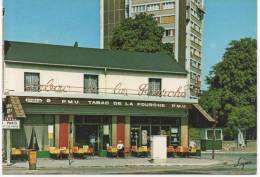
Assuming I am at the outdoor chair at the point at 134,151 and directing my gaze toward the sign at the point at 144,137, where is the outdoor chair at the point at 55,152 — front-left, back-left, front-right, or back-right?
back-left

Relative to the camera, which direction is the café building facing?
toward the camera

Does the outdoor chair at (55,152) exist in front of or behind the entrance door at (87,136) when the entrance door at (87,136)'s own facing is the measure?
in front

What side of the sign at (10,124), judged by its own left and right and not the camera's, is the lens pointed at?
front

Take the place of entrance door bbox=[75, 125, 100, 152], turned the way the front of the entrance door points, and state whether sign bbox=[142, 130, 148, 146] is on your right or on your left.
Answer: on your left

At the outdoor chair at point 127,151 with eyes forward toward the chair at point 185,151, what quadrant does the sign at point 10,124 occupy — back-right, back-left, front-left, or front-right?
back-right

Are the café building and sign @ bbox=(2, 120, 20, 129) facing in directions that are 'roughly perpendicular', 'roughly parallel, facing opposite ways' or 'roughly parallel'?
roughly parallel

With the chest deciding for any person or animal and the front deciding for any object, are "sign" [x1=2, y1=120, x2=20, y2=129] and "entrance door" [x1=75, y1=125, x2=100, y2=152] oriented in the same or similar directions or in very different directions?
same or similar directions

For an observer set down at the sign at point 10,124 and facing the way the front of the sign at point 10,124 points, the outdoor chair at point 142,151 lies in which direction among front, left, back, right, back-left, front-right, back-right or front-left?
back-left

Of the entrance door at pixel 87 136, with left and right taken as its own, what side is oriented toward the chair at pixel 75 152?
front

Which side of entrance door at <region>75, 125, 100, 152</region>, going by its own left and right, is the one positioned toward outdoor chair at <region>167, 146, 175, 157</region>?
left

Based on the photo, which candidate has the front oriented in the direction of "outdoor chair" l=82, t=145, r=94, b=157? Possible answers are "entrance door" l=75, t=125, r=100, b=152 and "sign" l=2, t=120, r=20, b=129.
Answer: the entrance door

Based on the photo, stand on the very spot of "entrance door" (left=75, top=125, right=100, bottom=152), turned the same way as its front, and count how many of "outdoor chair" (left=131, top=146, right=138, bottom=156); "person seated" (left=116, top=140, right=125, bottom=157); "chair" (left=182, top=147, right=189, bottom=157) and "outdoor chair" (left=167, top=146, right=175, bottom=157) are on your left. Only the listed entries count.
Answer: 4

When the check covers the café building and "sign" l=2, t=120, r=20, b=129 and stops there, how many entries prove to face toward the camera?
2

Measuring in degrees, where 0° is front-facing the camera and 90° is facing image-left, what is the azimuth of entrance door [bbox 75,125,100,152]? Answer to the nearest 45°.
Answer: approximately 0°
